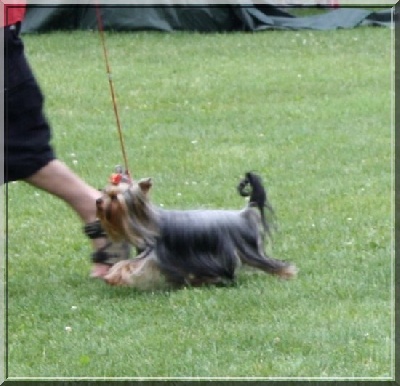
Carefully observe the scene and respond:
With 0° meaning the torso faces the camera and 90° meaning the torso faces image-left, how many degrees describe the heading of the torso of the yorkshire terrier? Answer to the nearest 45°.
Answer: approximately 90°
